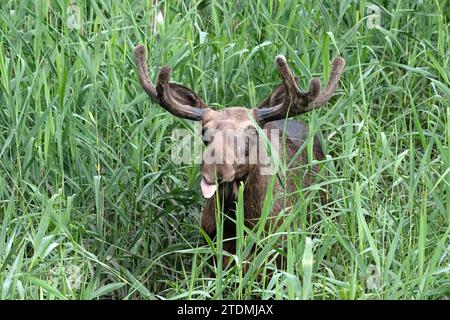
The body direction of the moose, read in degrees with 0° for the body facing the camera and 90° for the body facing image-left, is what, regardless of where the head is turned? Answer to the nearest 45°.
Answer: approximately 45°
